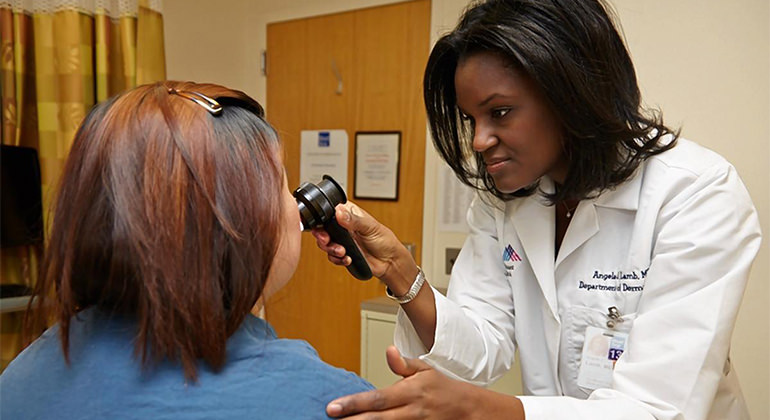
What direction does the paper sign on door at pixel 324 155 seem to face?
toward the camera

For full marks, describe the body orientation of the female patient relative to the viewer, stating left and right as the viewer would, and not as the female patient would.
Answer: facing away from the viewer and to the right of the viewer

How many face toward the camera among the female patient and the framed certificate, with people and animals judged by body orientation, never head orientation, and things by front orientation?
1

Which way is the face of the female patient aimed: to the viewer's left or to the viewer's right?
to the viewer's right

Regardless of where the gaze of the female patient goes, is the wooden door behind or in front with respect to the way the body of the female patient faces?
in front

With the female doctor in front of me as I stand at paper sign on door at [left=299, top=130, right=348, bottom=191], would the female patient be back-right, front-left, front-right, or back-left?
front-right

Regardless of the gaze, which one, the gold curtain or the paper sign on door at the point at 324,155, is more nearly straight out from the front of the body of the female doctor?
the gold curtain

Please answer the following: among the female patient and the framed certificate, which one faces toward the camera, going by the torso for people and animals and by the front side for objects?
the framed certificate

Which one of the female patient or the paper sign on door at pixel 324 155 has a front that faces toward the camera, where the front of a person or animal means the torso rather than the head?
the paper sign on door

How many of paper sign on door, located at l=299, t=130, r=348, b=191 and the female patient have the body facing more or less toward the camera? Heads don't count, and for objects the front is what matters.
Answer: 1

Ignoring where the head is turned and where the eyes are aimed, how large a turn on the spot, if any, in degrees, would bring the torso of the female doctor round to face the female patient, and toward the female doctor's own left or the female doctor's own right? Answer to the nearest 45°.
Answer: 0° — they already face them

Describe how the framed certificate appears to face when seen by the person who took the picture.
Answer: facing the viewer

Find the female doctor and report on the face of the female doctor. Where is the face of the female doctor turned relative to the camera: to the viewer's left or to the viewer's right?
to the viewer's left
